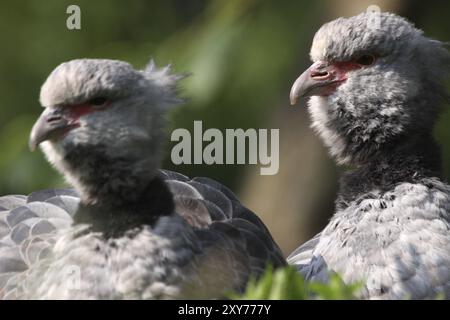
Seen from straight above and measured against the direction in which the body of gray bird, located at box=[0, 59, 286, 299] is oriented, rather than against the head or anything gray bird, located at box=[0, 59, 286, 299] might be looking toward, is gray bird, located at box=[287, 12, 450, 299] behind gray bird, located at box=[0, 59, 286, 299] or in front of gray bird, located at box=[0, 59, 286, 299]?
behind
